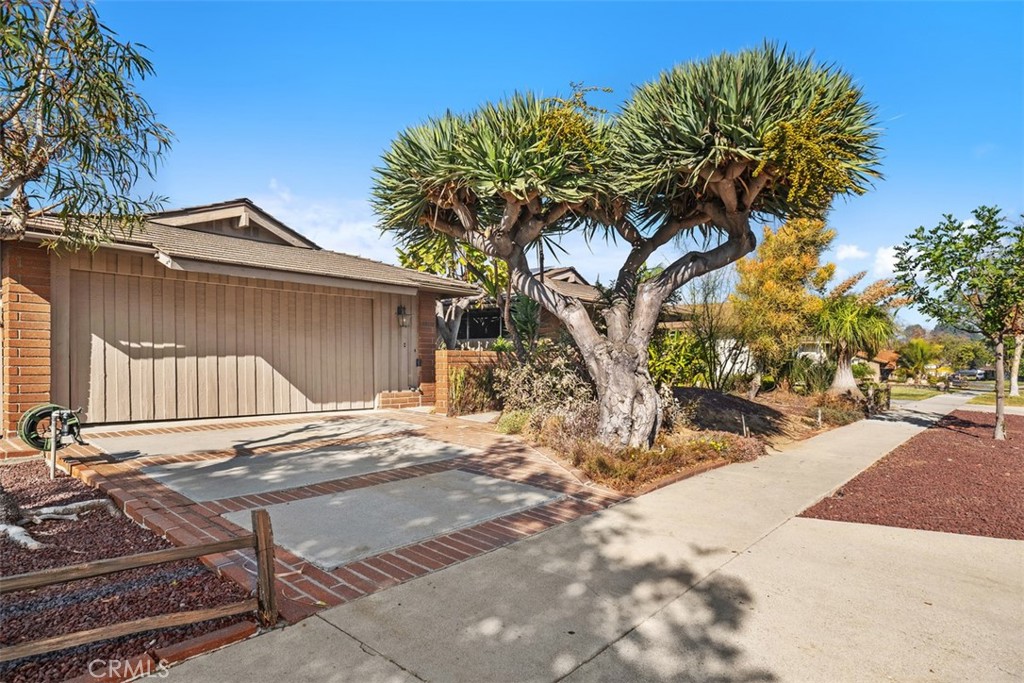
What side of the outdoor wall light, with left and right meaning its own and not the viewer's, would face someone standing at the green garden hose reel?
right

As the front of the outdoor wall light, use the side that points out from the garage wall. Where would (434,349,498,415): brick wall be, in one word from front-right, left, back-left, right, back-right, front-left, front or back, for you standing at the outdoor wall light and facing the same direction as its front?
front

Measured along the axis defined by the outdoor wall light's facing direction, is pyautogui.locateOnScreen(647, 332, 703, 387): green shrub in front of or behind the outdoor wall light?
in front

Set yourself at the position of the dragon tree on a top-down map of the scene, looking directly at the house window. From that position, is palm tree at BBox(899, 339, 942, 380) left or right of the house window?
right

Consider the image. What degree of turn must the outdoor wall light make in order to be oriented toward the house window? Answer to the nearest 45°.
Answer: approximately 135° to its left

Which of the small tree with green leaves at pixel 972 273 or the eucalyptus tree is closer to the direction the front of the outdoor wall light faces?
the small tree with green leaves

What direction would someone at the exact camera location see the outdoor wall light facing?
facing the viewer and to the right of the viewer

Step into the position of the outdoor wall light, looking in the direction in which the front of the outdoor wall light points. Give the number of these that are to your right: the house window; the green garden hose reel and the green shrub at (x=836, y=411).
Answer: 1

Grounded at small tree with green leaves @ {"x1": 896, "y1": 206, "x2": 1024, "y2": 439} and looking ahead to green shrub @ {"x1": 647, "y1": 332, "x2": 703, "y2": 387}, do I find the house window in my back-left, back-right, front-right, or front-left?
front-right

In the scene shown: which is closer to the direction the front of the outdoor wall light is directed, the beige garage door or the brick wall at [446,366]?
the brick wall

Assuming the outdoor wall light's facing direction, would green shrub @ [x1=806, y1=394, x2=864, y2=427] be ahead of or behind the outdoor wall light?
ahead

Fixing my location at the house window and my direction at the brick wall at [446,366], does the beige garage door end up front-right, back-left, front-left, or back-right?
front-right

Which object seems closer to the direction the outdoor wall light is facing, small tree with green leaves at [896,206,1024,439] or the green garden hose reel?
the small tree with green leaves

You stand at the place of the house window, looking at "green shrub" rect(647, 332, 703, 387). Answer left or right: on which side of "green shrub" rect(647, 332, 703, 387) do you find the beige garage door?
right
